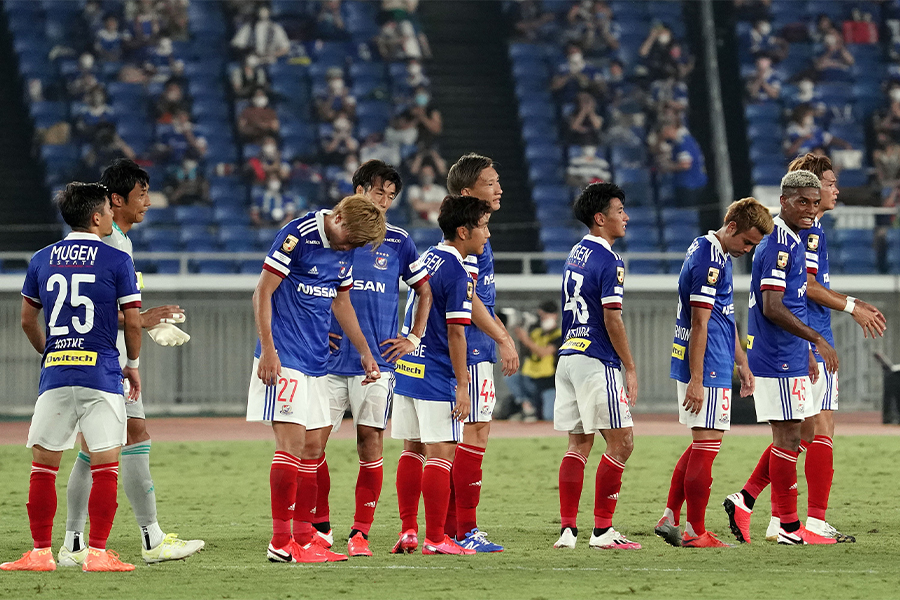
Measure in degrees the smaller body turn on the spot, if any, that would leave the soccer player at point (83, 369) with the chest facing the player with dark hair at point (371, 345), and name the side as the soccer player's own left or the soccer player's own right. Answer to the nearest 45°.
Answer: approximately 90° to the soccer player's own right

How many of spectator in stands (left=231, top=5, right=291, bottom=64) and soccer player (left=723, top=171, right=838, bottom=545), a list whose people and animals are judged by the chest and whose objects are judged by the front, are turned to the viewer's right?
1

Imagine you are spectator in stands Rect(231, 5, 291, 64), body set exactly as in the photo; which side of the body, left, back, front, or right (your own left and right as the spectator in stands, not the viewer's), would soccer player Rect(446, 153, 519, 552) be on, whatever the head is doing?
front

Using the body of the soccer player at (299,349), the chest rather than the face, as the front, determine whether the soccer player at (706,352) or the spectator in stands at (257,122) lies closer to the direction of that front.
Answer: the soccer player

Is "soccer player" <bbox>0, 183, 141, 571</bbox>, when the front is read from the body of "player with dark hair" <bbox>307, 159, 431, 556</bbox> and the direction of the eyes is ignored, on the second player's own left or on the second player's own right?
on the second player's own right

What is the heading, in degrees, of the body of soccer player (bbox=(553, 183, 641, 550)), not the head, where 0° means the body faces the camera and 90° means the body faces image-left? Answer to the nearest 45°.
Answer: approximately 225°

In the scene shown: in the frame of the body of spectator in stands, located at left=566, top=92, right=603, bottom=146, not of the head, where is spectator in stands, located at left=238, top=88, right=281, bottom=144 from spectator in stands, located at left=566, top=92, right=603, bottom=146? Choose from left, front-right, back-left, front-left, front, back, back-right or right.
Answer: right

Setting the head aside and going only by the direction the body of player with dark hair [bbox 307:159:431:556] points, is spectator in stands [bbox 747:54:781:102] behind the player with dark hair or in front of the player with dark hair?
behind

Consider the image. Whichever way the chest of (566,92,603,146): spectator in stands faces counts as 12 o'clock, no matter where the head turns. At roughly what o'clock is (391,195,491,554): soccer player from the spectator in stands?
The soccer player is roughly at 12 o'clock from the spectator in stands.

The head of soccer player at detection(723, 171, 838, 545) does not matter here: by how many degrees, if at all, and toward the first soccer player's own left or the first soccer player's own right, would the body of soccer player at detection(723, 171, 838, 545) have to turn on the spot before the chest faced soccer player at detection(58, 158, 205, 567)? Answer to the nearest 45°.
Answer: approximately 135° to the first soccer player's own right

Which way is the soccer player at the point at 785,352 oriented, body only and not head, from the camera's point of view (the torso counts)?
to the viewer's right

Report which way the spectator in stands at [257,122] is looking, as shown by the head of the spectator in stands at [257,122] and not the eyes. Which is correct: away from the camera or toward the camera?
toward the camera

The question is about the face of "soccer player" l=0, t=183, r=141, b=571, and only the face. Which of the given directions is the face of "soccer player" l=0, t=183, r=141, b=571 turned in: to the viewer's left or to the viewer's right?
to the viewer's right
